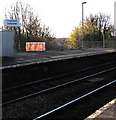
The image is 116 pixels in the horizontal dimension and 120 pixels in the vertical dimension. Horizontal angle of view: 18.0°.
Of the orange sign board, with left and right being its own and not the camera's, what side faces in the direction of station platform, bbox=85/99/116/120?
front

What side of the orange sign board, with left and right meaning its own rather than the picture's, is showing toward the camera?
front
